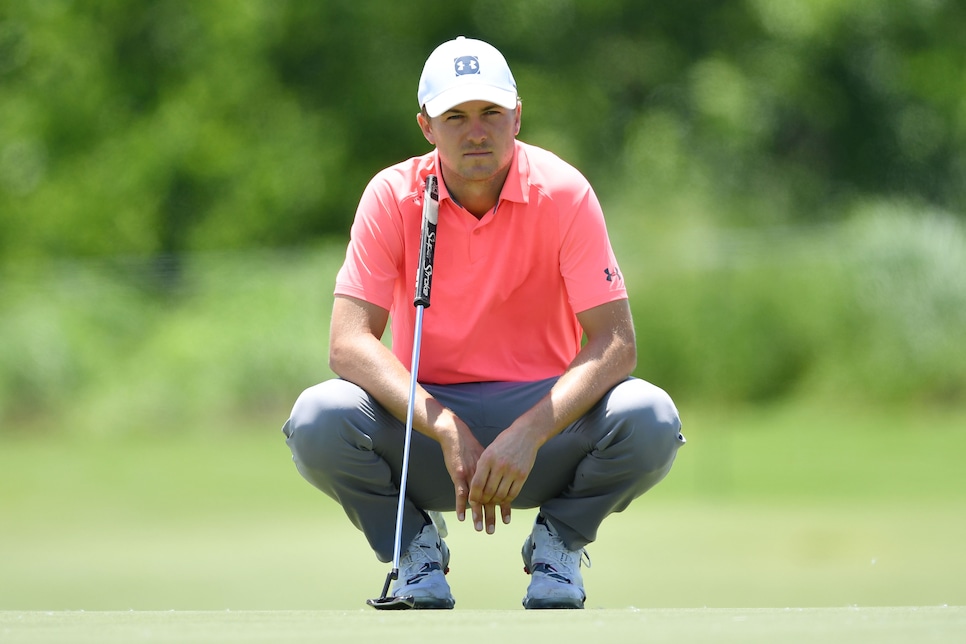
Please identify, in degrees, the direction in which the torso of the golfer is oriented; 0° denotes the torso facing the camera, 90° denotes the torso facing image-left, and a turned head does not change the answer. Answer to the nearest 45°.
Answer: approximately 0°
